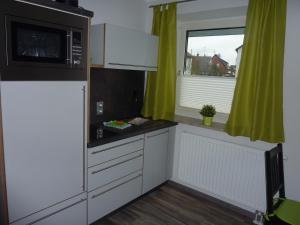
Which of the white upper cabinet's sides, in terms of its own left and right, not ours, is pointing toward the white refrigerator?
right

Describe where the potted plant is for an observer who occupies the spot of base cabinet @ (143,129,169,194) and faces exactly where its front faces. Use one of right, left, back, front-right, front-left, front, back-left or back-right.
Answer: front-left

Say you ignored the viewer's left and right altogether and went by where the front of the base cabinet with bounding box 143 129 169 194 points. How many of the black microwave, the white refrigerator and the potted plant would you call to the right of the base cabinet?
2

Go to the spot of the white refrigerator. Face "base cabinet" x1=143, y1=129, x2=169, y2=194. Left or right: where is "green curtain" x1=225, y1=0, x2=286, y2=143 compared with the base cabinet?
right

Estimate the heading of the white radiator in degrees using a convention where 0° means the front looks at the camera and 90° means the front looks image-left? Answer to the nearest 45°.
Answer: approximately 45°

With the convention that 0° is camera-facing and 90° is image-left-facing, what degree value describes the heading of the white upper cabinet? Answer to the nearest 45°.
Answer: approximately 315°

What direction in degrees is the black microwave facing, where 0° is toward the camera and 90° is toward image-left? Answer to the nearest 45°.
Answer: approximately 315°

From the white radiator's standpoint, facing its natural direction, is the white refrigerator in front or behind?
in front
